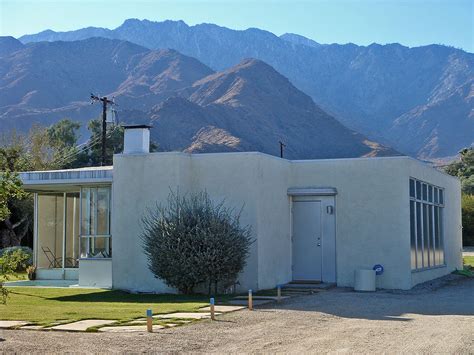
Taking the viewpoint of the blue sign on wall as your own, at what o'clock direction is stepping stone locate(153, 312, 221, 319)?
The stepping stone is roughly at 1 o'clock from the blue sign on wall.

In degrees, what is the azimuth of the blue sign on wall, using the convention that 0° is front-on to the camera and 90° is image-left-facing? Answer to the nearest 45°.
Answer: approximately 0°

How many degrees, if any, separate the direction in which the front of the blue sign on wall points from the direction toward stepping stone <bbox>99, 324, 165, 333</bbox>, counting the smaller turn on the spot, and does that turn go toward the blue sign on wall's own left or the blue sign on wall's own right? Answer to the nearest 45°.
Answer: approximately 45° to the blue sign on wall's own right

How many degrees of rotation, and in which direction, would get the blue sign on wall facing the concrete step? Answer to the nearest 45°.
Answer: approximately 90° to its right

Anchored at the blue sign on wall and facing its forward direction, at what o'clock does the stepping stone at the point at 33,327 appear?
The stepping stone is roughly at 1 o'clock from the blue sign on wall.

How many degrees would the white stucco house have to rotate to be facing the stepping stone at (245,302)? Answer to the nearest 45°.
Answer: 0° — it already faces it

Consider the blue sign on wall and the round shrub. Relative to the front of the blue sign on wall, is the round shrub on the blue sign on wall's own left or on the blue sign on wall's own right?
on the blue sign on wall's own right

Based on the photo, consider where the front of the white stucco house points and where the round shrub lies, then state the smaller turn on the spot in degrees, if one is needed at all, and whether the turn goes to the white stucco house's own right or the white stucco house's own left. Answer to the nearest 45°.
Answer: approximately 45° to the white stucco house's own right

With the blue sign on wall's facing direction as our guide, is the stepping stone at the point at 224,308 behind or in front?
in front

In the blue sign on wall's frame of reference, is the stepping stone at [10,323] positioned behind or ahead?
ahead
